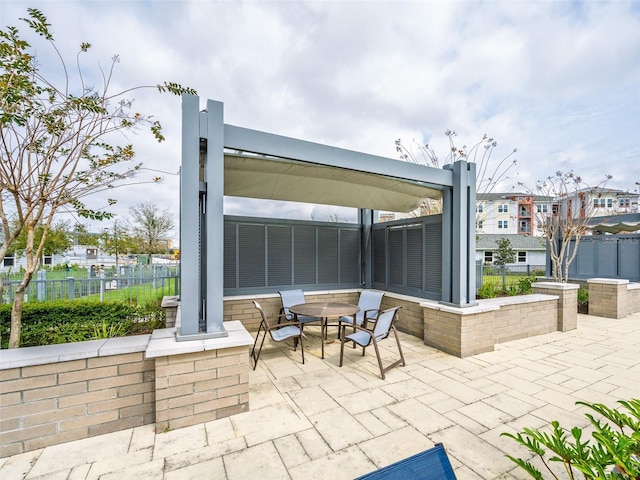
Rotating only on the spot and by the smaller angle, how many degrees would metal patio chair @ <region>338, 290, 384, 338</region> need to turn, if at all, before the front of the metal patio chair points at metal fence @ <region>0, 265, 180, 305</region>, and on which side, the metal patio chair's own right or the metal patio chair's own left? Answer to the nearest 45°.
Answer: approximately 45° to the metal patio chair's own right

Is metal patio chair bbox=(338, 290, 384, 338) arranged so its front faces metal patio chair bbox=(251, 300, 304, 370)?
yes

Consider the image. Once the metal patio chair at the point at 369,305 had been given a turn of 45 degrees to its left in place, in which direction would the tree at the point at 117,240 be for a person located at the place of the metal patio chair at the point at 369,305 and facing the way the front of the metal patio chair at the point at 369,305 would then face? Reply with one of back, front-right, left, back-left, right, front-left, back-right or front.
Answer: back-right

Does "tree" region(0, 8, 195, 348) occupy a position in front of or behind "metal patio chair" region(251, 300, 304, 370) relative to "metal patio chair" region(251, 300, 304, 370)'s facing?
behind

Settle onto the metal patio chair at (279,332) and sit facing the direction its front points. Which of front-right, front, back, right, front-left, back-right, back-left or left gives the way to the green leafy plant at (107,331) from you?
back

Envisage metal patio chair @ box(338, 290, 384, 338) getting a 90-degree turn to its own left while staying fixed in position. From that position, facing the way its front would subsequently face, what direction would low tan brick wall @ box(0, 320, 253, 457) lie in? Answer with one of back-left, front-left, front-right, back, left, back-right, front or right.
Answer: right

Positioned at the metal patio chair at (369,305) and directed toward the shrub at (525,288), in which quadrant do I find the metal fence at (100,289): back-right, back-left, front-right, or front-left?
back-left

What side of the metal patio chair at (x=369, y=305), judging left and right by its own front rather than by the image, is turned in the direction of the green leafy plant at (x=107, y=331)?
front

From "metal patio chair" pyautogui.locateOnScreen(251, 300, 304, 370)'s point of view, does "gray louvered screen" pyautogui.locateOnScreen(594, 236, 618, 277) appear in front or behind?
in front

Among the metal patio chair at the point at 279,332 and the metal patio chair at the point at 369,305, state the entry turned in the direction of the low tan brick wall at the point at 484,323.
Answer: the metal patio chair at the point at 279,332

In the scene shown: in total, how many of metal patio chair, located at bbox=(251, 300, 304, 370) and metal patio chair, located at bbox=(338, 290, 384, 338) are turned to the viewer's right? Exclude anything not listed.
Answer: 1

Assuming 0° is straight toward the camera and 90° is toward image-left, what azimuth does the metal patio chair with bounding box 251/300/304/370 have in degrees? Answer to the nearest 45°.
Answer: approximately 270°

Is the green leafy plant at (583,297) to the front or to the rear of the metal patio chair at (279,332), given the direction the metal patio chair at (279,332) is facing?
to the front

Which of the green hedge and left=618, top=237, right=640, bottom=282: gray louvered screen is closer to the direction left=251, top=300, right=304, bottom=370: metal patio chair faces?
the gray louvered screen
